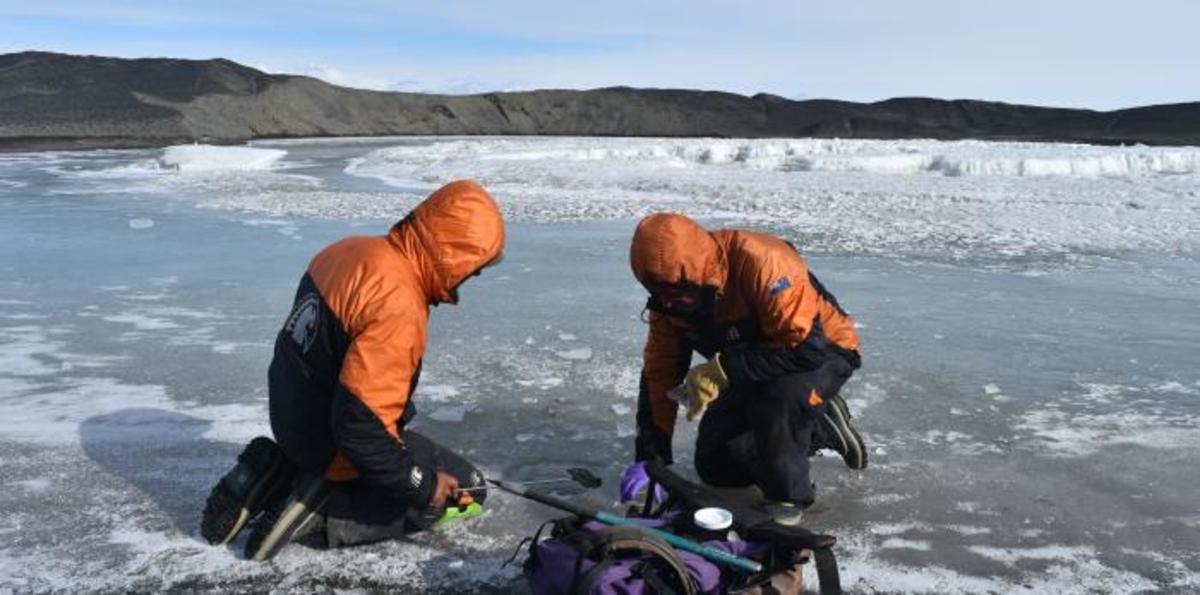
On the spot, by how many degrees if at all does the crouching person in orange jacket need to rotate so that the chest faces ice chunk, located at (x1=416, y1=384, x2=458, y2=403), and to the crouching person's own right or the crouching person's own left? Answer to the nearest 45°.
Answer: approximately 90° to the crouching person's own right

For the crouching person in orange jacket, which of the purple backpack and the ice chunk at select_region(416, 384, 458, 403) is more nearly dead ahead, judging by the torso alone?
the purple backpack

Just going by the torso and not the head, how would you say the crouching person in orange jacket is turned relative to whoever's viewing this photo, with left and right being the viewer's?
facing the viewer and to the left of the viewer

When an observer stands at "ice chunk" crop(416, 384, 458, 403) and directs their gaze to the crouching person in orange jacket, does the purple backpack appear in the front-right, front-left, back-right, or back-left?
front-right

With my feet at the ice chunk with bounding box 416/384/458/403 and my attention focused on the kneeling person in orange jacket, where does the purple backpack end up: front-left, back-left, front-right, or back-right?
front-left

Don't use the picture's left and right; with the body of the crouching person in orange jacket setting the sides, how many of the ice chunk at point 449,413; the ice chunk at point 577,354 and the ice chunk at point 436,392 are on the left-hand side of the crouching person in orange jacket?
0

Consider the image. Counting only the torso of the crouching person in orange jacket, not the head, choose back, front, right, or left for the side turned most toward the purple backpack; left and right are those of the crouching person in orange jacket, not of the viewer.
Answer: front

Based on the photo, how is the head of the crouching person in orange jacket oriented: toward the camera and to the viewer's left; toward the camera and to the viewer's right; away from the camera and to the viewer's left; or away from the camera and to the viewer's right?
toward the camera and to the viewer's left

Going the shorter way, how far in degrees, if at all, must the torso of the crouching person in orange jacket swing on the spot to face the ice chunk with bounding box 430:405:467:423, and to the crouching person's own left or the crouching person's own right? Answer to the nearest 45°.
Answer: approximately 90° to the crouching person's own right

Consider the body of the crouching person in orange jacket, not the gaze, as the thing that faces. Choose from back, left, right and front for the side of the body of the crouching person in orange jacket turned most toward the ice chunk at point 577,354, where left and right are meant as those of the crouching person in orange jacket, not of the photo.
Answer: right

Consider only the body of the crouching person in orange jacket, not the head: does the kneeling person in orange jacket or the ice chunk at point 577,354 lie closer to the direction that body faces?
the kneeling person in orange jacket
